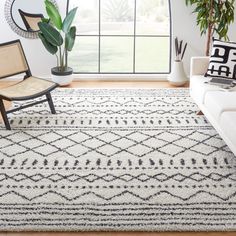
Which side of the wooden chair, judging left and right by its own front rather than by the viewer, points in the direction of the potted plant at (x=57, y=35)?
left

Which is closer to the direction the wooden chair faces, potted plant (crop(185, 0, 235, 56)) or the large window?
the potted plant

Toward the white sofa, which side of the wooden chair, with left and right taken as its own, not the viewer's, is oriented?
front

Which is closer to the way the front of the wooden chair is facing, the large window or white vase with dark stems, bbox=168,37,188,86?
the white vase with dark stems

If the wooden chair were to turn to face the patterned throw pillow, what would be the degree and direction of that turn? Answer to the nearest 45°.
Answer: approximately 45° to its left

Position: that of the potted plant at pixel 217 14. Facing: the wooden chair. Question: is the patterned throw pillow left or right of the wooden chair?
left

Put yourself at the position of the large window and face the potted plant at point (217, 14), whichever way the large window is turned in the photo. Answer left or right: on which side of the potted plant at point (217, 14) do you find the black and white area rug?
right

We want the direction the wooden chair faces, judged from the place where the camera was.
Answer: facing the viewer and to the right of the viewer

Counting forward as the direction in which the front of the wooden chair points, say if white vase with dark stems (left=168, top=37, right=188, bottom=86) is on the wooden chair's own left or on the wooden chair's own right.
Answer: on the wooden chair's own left

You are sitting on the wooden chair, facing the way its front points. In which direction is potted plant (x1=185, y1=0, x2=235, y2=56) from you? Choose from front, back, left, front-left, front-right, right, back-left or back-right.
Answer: front-left
